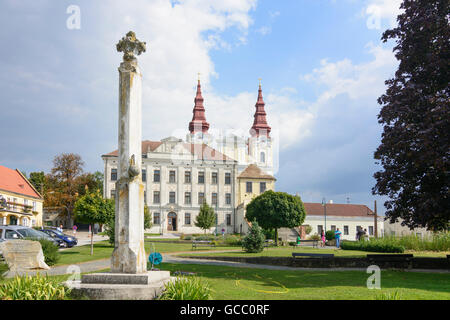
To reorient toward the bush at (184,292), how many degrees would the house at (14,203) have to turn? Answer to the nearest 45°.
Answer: approximately 45° to its right

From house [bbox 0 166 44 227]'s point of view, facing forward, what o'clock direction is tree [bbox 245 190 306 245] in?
The tree is roughly at 12 o'clock from the house.

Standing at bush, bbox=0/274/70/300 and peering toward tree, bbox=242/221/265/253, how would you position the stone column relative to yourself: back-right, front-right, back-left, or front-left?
front-right

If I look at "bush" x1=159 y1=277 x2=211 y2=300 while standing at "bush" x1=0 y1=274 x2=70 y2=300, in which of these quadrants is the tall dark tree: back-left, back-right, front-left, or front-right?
front-left

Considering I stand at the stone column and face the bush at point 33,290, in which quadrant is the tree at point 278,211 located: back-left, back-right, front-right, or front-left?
back-right

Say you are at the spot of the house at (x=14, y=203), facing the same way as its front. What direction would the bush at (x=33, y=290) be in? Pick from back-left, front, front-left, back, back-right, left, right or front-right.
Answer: front-right

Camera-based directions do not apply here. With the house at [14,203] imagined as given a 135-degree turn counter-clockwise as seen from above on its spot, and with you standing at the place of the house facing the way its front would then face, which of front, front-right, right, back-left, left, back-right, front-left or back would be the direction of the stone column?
back

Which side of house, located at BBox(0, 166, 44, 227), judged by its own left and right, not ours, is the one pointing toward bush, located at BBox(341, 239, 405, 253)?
front

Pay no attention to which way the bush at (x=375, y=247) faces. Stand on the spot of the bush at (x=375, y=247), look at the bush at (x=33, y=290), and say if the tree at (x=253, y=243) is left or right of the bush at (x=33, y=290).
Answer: right

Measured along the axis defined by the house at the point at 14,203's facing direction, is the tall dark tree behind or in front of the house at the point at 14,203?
in front
